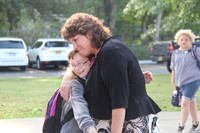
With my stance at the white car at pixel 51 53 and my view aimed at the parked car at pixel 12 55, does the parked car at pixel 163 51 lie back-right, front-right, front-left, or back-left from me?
back-left

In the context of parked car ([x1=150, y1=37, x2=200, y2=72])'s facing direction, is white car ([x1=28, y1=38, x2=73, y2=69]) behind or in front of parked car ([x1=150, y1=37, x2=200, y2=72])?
behind
